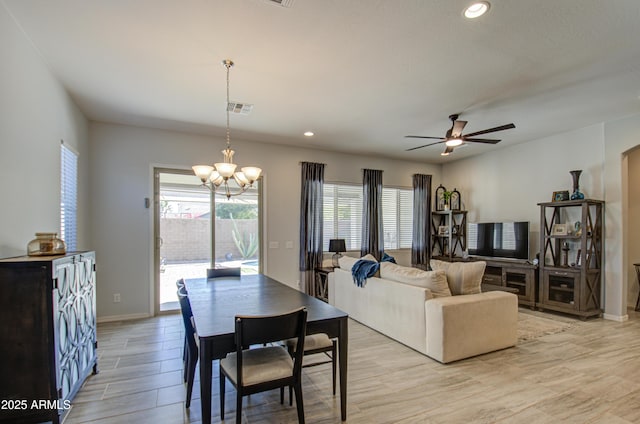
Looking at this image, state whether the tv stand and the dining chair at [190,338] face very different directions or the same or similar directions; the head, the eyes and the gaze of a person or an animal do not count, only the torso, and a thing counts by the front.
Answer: very different directions

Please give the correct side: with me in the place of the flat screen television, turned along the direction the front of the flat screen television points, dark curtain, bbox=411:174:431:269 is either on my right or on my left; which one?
on my right

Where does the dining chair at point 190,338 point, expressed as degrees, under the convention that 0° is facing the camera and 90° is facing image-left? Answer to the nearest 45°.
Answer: approximately 270°

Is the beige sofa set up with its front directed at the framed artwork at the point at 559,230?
yes

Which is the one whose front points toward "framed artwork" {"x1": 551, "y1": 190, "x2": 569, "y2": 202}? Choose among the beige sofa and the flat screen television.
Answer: the beige sofa

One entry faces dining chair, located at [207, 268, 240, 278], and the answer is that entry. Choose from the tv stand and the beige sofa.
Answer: the tv stand

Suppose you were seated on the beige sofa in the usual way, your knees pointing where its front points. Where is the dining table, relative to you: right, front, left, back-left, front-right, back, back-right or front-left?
back

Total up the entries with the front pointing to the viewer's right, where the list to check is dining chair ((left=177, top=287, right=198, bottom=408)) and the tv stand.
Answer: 1

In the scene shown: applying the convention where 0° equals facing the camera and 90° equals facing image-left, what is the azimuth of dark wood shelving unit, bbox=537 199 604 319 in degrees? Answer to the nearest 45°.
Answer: approximately 45°

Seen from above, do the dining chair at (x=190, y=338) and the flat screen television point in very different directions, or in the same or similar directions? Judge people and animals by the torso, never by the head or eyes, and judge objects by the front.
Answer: very different directions

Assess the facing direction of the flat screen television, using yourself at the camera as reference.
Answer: facing the viewer and to the left of the viewer

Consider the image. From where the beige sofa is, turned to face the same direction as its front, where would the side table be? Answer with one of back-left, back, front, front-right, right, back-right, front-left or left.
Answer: left

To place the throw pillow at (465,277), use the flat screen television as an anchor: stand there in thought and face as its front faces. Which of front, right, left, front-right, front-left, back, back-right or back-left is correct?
front-left

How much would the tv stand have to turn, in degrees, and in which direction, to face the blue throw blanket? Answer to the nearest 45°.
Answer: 0° — it already faces it

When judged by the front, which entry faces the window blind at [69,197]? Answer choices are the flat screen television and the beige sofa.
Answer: the flat screen television

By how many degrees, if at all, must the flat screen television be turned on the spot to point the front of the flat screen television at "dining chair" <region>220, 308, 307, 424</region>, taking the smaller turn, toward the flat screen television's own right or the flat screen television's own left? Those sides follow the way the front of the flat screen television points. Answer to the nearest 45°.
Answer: approximately 45° to the flat screen television's own left
